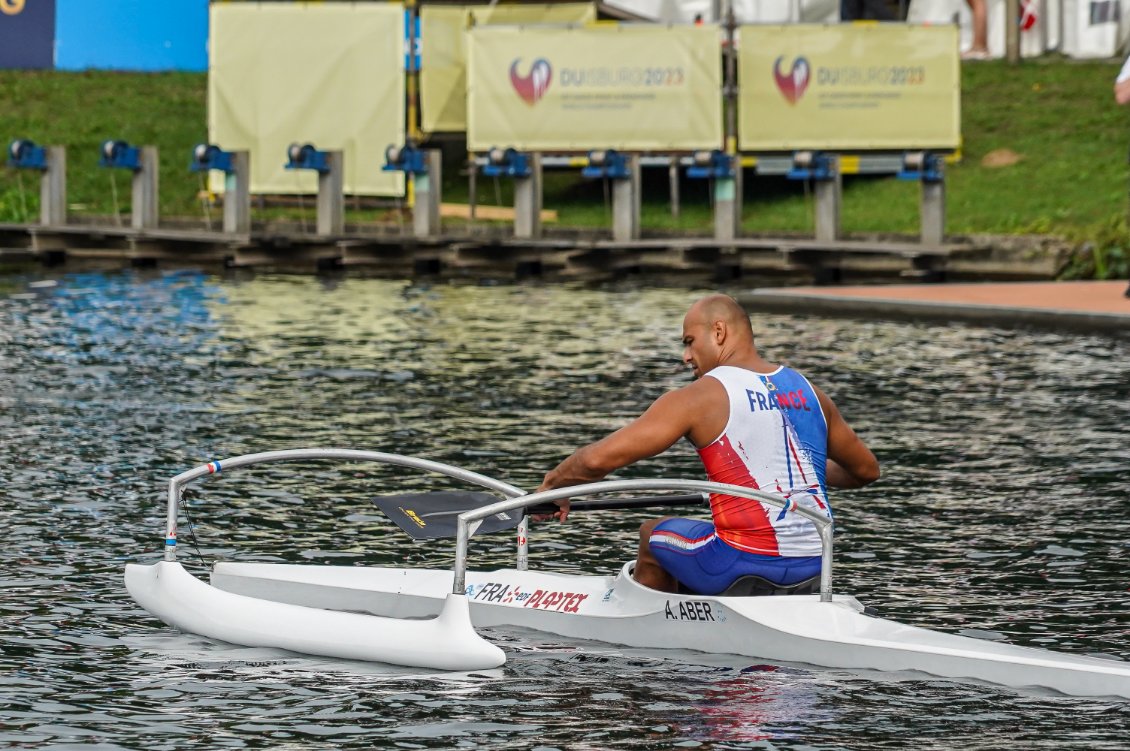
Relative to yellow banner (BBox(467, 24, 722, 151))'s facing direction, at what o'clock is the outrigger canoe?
The outrigger canoe is roughly at 12 o'clock from the yellow banner.

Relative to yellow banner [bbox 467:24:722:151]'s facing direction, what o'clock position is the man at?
The man is roughly at 12 o'clock from the yellow banner.

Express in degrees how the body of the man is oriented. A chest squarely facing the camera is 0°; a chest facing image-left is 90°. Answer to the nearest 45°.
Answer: approximately 135°

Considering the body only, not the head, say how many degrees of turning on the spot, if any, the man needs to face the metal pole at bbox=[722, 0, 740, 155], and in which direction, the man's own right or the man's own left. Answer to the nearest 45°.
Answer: approximately 45° to the man's own right

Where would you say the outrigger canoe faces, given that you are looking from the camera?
facing away from the viewer and to the left of the viewer

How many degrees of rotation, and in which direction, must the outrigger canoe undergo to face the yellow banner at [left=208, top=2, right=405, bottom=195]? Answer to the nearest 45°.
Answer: approximately 45° to its right

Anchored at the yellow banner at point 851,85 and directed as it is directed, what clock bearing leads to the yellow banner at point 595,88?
the yellow banner at point 595,88 is roughly at 3 o'clock from the yellow banner at point 851,85.

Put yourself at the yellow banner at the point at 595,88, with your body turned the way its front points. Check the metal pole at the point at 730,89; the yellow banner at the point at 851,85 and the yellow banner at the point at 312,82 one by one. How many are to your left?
2

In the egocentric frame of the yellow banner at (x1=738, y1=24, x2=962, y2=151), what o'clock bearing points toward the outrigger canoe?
The outrigger canoe is roughly at 12 o'clock from the yellow banner.

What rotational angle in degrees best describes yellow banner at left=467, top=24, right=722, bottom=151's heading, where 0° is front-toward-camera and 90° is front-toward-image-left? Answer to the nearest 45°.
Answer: approximately 0°
